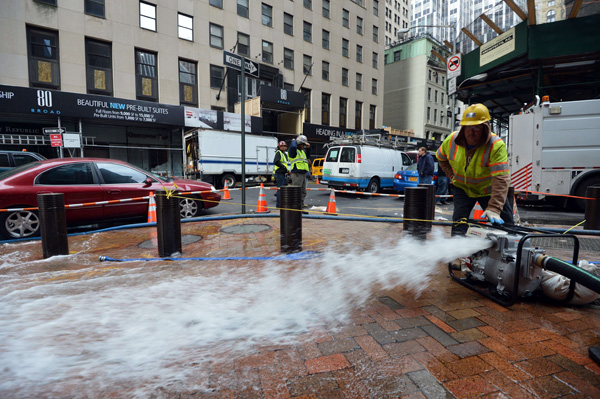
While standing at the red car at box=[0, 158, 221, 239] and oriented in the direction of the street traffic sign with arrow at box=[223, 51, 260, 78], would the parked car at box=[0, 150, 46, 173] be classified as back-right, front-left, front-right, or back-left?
back-left

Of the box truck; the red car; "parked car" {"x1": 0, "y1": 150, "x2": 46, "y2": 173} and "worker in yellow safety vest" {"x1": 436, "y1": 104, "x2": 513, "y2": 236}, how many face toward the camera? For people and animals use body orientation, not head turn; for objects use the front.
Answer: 1

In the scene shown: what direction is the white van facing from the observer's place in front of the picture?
facing away from the viewer and to the right of the viewer

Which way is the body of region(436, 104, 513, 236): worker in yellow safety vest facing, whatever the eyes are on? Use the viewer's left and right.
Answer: facing the viewer

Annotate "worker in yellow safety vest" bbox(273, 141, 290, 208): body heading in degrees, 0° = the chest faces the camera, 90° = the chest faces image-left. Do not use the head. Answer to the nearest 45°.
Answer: approximately 315°

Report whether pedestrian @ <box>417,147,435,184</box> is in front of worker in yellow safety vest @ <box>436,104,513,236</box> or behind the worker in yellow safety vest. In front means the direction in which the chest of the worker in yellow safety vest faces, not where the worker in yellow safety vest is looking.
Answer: behind

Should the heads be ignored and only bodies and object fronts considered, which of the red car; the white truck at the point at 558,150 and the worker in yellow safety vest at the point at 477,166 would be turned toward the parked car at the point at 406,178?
the red car

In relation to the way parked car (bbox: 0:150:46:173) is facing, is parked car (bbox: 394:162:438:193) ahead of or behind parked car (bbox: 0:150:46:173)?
ahead

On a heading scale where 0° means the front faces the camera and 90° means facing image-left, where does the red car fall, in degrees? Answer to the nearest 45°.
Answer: approximately 270°

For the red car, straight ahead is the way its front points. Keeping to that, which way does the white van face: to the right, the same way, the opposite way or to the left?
the same way

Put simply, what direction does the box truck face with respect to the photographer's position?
facing away from the viewer and to the right of the viewer

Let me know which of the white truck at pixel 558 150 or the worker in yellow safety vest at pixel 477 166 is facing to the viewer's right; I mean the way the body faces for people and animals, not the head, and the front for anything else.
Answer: the white truck

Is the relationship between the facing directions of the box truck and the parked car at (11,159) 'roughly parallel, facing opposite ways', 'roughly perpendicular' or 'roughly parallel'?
roughly parallel

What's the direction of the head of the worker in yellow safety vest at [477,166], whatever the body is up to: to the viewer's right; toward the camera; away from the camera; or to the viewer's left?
toward the camera

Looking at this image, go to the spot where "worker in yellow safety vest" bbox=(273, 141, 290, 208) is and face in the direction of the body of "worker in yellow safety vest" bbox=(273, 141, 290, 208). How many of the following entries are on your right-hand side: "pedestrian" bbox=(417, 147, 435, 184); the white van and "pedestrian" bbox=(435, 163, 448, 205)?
0

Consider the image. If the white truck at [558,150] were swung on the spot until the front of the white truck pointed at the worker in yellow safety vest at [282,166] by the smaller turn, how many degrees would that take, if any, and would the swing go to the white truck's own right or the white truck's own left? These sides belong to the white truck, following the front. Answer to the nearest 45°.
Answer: approximately 135° to the white truck's own right
